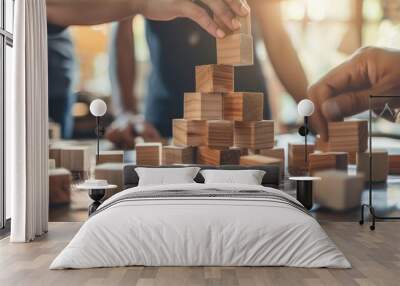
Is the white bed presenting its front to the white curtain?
no

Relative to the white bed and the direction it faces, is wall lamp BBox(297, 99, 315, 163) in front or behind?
behind

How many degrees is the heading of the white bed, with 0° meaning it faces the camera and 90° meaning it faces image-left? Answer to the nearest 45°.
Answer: approximately 0°
